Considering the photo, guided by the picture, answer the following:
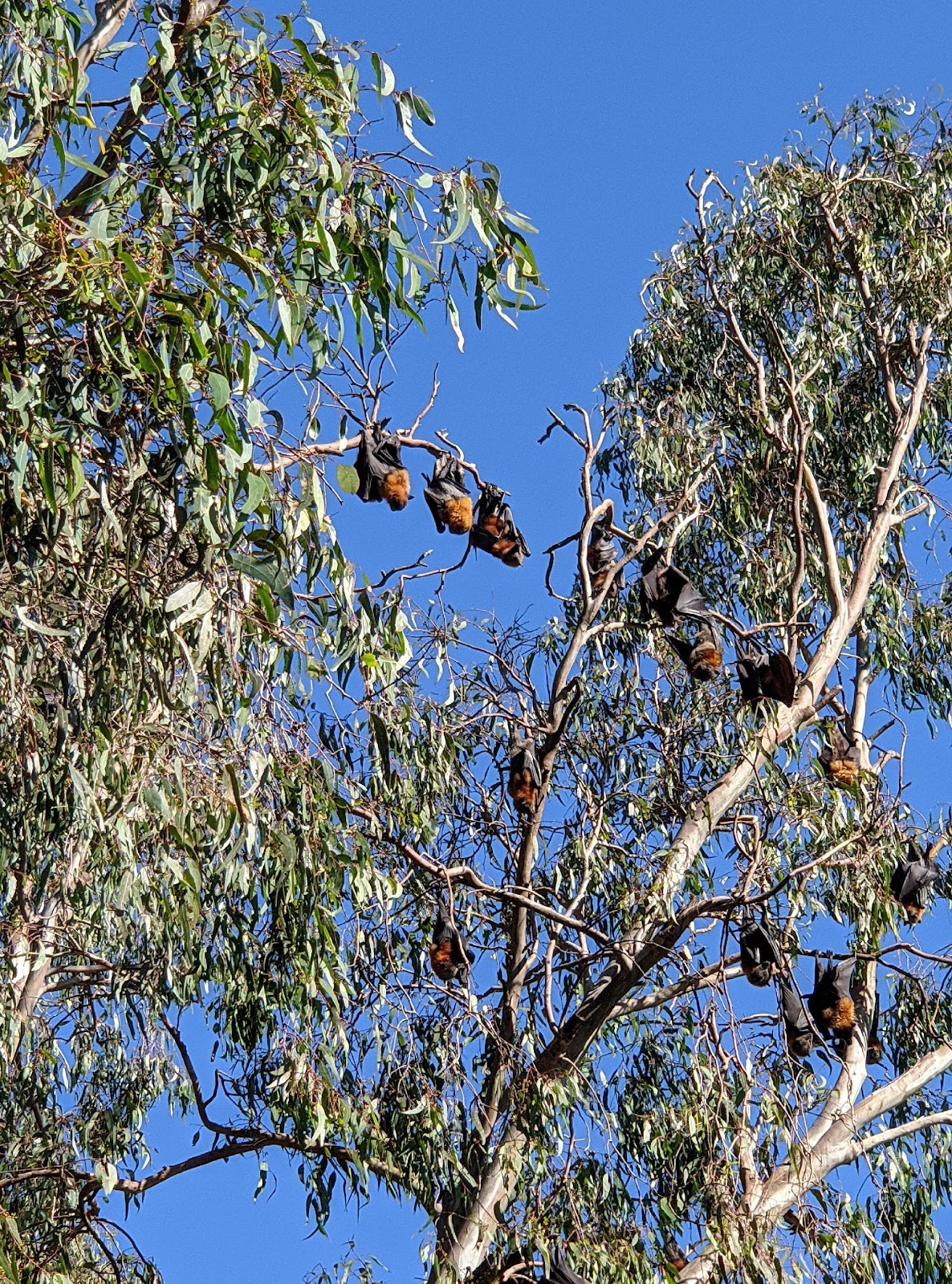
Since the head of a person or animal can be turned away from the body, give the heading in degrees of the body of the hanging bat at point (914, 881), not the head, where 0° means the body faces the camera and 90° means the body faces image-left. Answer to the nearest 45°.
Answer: approximately 0°

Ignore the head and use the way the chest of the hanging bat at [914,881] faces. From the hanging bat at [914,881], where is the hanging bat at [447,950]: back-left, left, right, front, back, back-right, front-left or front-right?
front-right

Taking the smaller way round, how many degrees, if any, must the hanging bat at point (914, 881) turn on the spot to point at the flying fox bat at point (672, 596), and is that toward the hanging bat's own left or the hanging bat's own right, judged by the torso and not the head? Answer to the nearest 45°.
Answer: approximately 45° to the hanging bat's own right

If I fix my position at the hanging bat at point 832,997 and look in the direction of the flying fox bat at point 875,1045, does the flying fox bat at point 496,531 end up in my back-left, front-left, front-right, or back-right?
back-left
